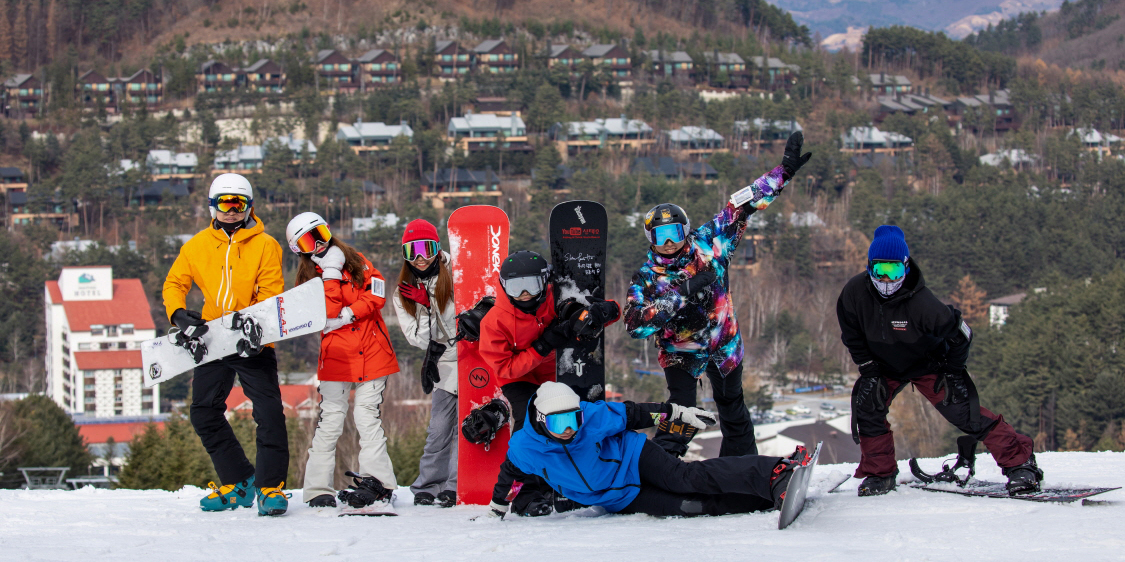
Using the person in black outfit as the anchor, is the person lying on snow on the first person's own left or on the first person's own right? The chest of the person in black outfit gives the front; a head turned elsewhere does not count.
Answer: on the first person's own right

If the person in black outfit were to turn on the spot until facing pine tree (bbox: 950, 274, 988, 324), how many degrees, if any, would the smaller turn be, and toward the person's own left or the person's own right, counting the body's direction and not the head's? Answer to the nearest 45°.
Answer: approximately 180°

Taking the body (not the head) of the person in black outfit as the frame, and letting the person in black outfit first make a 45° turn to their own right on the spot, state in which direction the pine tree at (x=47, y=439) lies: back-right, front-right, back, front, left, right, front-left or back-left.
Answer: right

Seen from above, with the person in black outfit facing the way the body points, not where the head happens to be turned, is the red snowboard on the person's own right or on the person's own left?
on the person's own right

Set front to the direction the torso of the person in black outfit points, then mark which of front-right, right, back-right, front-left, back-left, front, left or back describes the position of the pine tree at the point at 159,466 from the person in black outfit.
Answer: back-right

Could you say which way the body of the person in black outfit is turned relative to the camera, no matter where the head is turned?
toward the camera

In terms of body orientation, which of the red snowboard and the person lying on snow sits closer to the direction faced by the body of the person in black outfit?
the person lying on snow

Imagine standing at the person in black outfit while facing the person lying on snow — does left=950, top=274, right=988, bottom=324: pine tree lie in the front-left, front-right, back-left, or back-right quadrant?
back-right
